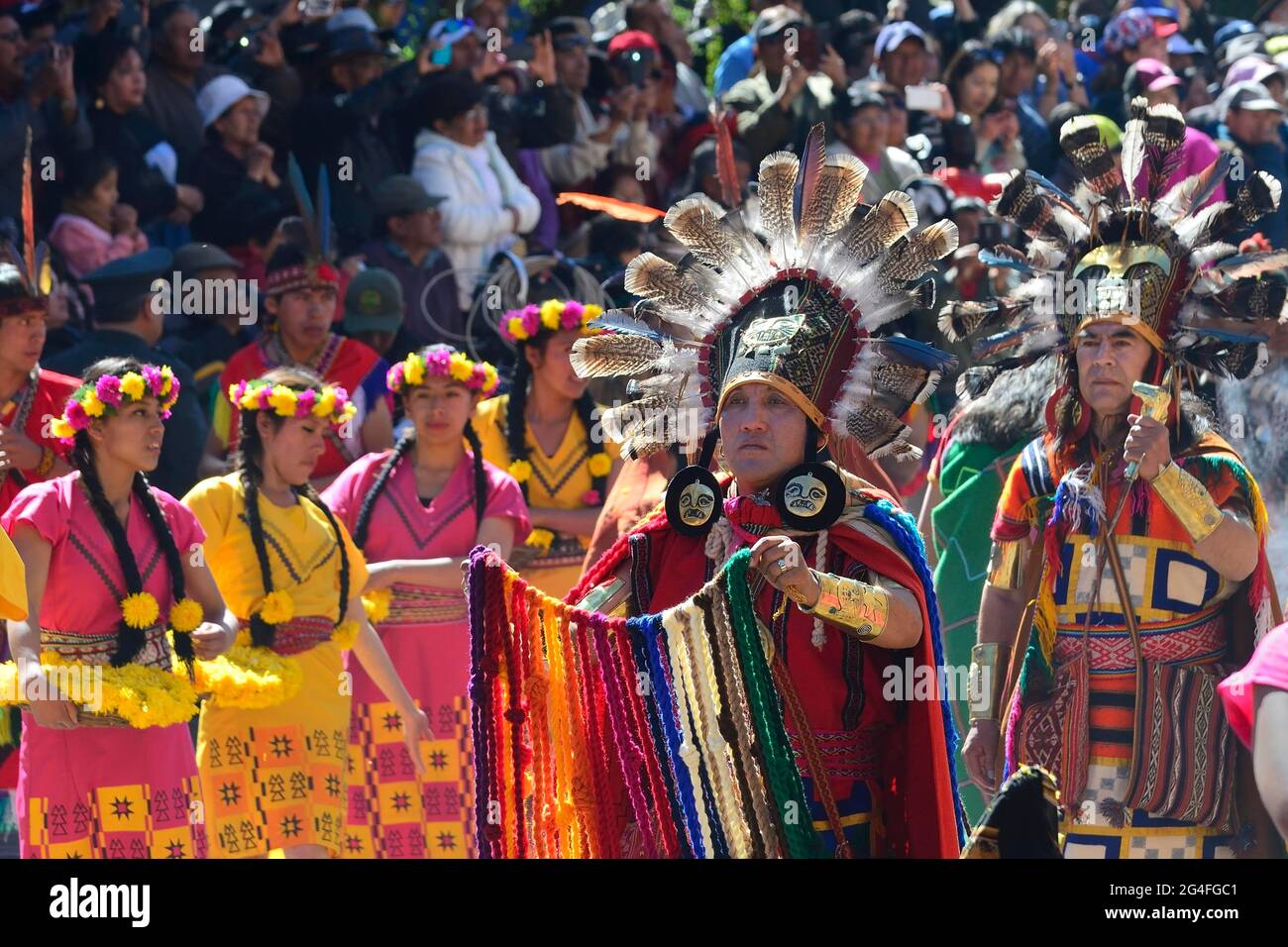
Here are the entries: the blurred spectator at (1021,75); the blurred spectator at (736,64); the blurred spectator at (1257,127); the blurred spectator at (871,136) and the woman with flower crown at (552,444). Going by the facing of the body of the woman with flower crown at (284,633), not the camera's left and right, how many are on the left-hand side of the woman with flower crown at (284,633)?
5

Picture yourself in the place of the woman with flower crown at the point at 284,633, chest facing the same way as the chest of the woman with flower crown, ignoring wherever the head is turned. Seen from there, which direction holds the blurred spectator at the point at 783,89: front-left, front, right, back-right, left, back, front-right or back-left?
left

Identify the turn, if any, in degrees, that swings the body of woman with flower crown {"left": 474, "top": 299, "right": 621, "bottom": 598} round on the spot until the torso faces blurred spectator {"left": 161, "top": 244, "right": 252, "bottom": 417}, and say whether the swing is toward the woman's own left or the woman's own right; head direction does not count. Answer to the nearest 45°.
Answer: approximately 135° to the woman's own right

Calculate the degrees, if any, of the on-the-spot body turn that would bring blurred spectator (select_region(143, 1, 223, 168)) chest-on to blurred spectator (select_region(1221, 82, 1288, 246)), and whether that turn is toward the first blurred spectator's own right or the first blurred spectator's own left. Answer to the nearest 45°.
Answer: approximately 45° to the first blurred spectator's own left

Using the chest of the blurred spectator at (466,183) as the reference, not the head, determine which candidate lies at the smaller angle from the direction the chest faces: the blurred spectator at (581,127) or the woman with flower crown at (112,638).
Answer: the woman with flower crown

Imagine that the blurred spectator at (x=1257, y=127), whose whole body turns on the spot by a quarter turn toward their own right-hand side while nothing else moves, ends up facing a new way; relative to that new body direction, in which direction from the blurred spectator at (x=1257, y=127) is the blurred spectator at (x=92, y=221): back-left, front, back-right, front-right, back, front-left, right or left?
front

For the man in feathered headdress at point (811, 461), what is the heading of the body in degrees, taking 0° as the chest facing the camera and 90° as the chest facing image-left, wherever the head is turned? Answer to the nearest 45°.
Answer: approximately 45°

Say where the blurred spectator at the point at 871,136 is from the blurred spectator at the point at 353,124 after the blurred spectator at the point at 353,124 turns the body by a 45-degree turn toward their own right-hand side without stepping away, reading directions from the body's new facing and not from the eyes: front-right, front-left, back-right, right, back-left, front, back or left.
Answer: left

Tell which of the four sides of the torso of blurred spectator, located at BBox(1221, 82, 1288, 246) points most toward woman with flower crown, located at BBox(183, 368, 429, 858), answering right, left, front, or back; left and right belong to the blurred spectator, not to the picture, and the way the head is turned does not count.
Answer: right

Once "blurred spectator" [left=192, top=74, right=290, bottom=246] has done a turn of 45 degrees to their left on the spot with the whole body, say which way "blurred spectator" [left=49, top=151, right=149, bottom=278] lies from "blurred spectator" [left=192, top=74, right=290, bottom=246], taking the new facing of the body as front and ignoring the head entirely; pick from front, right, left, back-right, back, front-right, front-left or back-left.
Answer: back-right
